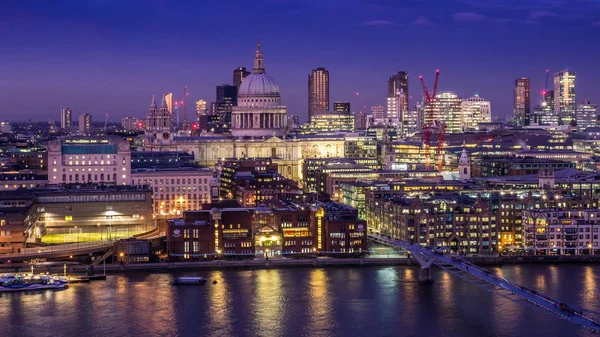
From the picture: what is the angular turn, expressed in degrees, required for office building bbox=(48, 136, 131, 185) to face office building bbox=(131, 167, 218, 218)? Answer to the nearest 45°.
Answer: approximately 45° to its left
